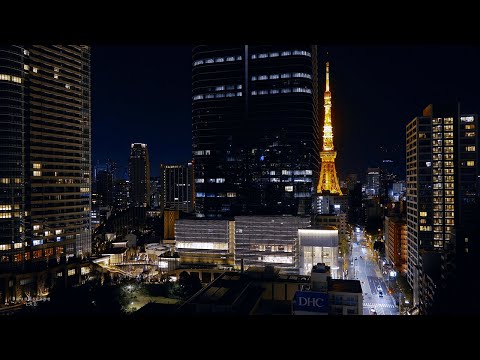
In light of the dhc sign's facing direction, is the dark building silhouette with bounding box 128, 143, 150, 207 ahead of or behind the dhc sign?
behind

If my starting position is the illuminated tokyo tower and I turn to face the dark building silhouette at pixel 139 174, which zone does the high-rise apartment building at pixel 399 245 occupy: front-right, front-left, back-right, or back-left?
back-left

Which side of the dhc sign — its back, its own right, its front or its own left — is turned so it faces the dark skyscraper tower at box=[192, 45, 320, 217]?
back

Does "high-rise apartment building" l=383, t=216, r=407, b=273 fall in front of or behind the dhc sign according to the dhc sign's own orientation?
behind

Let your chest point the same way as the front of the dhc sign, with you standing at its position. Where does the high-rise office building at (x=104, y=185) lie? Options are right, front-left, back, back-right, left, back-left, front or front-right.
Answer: back-right

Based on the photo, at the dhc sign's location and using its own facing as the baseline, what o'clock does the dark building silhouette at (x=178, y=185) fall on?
The dark building silhouette is roughly at 5 o'clock from the dhc sign.

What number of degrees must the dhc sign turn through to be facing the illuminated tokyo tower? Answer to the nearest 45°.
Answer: approximately 180°

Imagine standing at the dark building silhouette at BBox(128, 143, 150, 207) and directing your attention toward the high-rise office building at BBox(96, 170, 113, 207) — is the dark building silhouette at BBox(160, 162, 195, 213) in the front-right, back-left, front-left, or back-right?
back-left

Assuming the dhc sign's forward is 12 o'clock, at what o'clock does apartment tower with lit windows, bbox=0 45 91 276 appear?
The apartment tower with lit windows is roughly at 4 o'clock from the dhc sign.

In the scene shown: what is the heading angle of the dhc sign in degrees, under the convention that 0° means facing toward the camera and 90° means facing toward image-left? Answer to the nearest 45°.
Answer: approximately 0°
